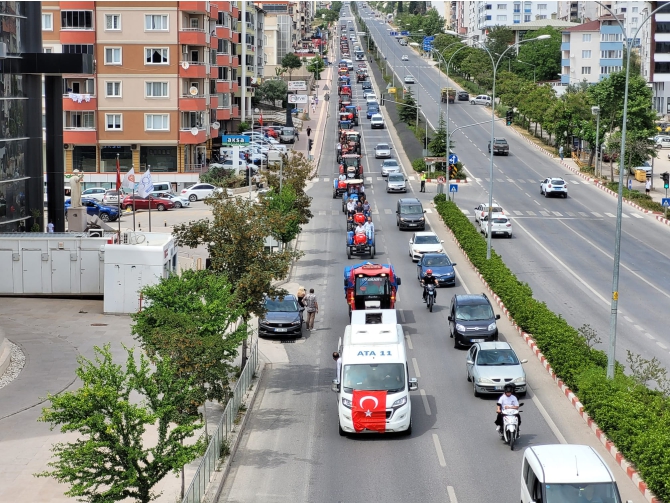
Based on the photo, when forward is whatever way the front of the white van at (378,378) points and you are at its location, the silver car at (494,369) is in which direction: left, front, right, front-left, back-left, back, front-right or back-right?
back-left

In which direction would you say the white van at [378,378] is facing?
toward the camera

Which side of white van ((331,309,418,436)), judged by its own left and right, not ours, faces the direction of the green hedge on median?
left

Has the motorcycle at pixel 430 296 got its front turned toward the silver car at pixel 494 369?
yes

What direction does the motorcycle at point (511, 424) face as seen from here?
toward the camera

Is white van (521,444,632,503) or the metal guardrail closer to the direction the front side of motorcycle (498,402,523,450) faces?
the white van

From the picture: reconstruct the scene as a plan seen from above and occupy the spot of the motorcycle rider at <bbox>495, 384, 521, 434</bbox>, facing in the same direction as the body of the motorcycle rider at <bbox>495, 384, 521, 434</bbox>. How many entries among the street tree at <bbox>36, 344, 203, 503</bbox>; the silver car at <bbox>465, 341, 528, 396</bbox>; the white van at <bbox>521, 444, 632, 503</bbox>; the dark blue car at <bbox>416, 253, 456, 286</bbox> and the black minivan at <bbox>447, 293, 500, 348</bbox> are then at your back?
3

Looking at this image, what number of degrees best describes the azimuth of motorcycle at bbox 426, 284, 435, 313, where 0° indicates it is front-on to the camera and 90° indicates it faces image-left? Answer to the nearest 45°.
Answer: approximately 0°

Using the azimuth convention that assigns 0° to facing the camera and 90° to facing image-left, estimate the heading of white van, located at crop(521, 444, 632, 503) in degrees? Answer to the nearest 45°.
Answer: approximately 0°

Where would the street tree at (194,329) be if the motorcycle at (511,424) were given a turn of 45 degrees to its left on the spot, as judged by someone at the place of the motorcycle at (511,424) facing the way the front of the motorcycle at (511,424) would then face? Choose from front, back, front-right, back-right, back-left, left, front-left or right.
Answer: back-right

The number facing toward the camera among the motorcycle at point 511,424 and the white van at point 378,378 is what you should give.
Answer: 2
